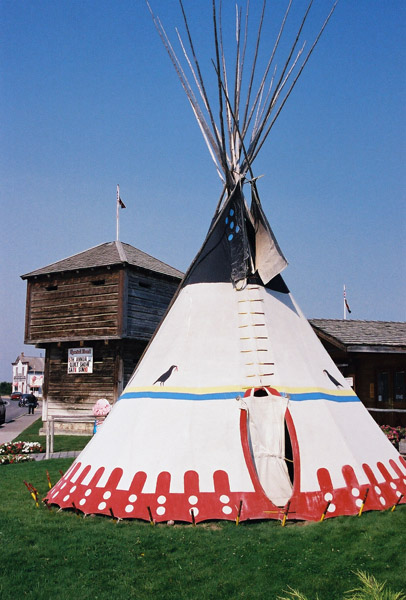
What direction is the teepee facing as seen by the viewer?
toward the camera

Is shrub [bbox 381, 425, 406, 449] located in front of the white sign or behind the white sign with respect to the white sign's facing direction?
in front

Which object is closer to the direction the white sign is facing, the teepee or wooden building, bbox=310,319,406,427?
the teepee

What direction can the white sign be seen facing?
toward the camera

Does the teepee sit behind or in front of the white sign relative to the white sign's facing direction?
in front

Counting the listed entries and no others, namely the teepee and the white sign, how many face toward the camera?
2
